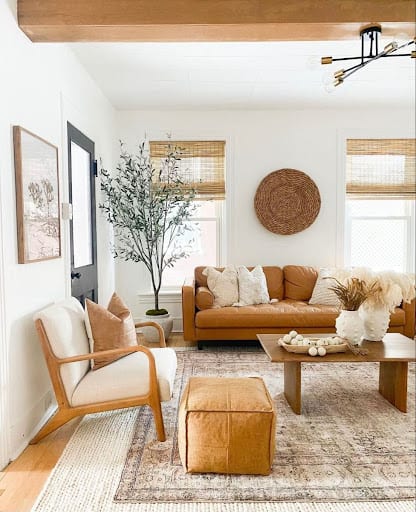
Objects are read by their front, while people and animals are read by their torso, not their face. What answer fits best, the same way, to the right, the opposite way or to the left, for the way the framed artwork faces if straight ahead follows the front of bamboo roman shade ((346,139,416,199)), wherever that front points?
to the left

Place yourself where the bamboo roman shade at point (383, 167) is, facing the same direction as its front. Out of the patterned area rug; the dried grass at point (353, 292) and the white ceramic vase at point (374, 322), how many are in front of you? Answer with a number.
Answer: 3

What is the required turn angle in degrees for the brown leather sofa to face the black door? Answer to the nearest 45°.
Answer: approximately 45° to its right

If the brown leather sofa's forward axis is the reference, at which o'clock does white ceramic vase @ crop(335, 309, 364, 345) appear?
The white ceramic vase is roughly at 11 o'clock from the brown leather sofa.

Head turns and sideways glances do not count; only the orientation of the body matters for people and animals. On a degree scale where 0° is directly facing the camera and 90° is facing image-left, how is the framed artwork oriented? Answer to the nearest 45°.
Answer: approximately 315°

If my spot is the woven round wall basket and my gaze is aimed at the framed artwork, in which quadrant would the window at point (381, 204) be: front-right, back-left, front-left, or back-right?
back-left

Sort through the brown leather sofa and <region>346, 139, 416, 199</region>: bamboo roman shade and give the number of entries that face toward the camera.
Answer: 2

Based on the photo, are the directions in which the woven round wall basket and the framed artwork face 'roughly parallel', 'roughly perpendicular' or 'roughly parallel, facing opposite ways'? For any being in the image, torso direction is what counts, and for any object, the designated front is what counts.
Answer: roughly perpendicular

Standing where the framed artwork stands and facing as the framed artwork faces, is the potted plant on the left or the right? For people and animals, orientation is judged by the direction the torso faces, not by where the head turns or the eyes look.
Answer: on its left
